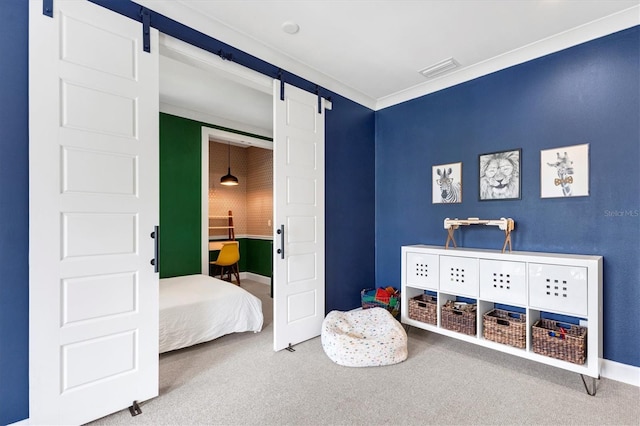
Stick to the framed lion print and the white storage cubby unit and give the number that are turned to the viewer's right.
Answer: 0

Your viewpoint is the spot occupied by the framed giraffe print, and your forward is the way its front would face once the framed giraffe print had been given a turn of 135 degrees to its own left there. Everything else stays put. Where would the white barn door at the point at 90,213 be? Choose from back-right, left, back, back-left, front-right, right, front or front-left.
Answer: back-right

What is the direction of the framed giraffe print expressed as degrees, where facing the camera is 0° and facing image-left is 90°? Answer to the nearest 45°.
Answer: approximately 45°

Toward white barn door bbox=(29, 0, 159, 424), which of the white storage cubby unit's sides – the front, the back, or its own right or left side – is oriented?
front

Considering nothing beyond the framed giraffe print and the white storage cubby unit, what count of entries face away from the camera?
0
